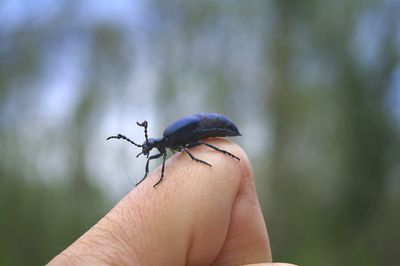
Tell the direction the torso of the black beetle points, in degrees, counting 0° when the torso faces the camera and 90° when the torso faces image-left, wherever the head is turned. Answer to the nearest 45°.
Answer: approximately 90°
